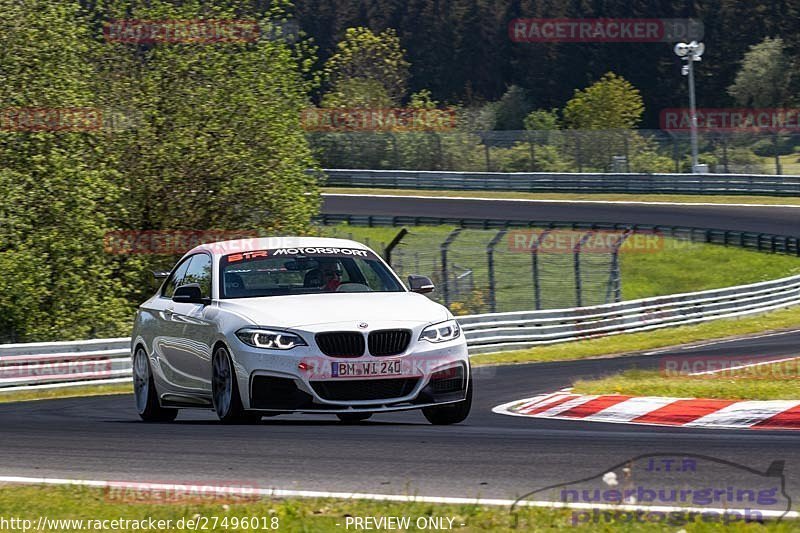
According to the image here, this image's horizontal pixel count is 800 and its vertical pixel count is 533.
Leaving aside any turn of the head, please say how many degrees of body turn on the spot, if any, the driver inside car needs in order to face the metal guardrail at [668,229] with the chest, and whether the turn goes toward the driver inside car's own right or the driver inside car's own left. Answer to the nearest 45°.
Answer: approximately 135° to the driver inside car's own left

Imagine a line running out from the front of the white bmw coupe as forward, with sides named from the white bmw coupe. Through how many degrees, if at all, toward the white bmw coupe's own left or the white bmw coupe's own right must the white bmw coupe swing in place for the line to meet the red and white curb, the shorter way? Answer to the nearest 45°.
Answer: approximately 45° to the white bmw coupe's own left

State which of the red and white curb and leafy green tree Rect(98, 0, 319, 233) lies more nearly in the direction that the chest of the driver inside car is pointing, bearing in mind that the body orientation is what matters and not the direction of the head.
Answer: the red and white curb

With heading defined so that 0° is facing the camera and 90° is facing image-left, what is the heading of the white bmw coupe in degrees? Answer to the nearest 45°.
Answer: approximately 315°

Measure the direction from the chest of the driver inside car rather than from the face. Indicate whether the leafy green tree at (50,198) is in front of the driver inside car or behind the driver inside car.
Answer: behind
